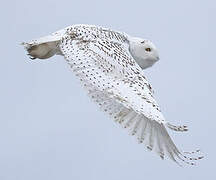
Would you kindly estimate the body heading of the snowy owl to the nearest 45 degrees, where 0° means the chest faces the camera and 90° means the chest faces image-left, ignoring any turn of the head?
approximately 270°
